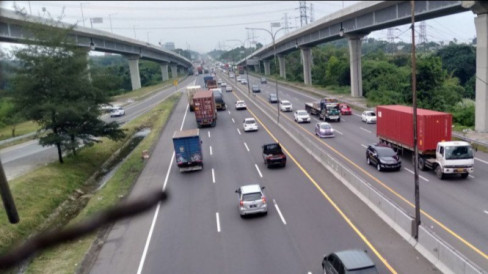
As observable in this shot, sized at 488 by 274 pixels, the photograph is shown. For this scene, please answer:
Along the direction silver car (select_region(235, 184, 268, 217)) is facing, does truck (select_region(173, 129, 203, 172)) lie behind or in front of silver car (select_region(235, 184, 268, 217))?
in front

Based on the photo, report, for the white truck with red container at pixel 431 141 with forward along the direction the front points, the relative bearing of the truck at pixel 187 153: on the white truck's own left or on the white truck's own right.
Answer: on the white truck's own right

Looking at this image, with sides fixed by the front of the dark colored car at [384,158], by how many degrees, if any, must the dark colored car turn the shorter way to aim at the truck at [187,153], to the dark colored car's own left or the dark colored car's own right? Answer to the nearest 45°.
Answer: approximately 135° to the dark colored car's own right

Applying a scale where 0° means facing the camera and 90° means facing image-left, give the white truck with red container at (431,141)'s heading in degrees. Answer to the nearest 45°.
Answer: approximately 315°

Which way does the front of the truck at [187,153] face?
away from the camera

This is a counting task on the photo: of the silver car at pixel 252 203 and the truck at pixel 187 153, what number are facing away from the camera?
2

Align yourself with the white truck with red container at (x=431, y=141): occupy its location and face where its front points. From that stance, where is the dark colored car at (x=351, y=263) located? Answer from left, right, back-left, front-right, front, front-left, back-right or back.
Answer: front-right

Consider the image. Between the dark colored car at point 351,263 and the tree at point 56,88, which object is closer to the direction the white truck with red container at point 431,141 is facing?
the dark colored car

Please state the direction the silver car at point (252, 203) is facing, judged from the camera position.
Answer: facing away from the viewer

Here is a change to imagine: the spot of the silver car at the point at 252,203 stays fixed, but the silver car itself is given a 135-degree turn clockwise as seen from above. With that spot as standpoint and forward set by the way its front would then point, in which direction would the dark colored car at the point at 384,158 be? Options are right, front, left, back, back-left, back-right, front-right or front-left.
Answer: left

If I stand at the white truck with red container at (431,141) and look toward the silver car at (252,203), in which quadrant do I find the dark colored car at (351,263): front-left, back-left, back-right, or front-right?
front-left

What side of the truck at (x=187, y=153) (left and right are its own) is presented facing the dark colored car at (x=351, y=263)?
back

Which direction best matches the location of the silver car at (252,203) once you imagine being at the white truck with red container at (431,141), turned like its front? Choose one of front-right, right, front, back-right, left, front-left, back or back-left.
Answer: right

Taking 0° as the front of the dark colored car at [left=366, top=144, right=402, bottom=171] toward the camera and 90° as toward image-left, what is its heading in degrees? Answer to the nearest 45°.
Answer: approximately 315°

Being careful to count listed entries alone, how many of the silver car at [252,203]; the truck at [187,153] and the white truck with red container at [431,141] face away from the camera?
2

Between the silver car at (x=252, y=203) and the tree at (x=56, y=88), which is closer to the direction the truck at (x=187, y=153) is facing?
the tree

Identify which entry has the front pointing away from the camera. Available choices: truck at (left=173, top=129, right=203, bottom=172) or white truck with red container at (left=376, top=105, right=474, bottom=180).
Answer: the truck

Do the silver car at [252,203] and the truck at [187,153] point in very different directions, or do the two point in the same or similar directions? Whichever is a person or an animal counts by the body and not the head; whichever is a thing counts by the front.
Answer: same or similar directions

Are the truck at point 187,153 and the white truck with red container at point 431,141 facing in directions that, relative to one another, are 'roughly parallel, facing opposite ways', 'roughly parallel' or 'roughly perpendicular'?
roughly parallel, facing opposite ways

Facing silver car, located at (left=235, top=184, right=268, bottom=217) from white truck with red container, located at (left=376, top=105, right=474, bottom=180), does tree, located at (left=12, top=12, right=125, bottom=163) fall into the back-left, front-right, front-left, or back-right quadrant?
front-right

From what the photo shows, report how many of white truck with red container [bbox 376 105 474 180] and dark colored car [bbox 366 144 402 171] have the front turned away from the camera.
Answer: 0
